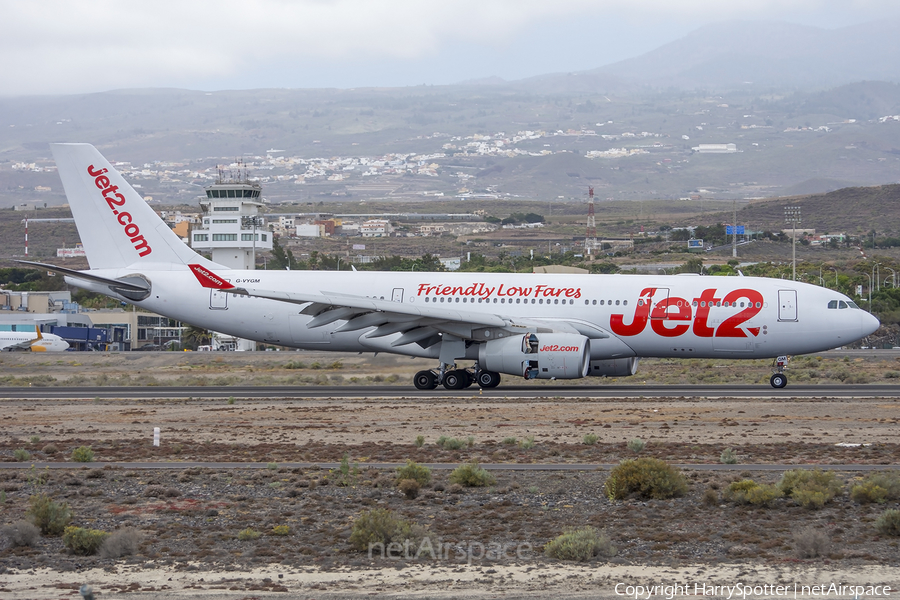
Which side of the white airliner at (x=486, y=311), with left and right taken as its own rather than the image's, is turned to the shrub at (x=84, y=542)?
right

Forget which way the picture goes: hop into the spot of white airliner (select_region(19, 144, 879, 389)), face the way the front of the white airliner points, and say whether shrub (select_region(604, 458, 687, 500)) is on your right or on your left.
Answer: on your right

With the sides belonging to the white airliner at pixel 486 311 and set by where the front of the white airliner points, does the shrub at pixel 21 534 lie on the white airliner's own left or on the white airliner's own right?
on the white airliner's own right

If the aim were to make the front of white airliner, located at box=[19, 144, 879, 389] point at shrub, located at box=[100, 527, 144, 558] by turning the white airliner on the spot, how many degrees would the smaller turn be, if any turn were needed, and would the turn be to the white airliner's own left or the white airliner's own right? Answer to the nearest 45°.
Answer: approximately 90° to the white airliner's own right

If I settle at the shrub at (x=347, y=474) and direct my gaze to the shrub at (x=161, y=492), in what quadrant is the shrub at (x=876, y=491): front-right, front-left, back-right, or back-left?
back-left

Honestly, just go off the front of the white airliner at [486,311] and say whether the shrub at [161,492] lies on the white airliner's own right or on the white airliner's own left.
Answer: on the white airliner's own right

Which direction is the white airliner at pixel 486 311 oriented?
to the viewer's right

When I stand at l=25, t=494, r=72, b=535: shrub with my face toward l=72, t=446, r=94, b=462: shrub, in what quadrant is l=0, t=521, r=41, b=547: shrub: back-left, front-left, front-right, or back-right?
back-left

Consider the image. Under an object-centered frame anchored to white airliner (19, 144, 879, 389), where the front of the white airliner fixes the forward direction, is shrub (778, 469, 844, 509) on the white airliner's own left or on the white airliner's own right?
on the white airliner's own right
